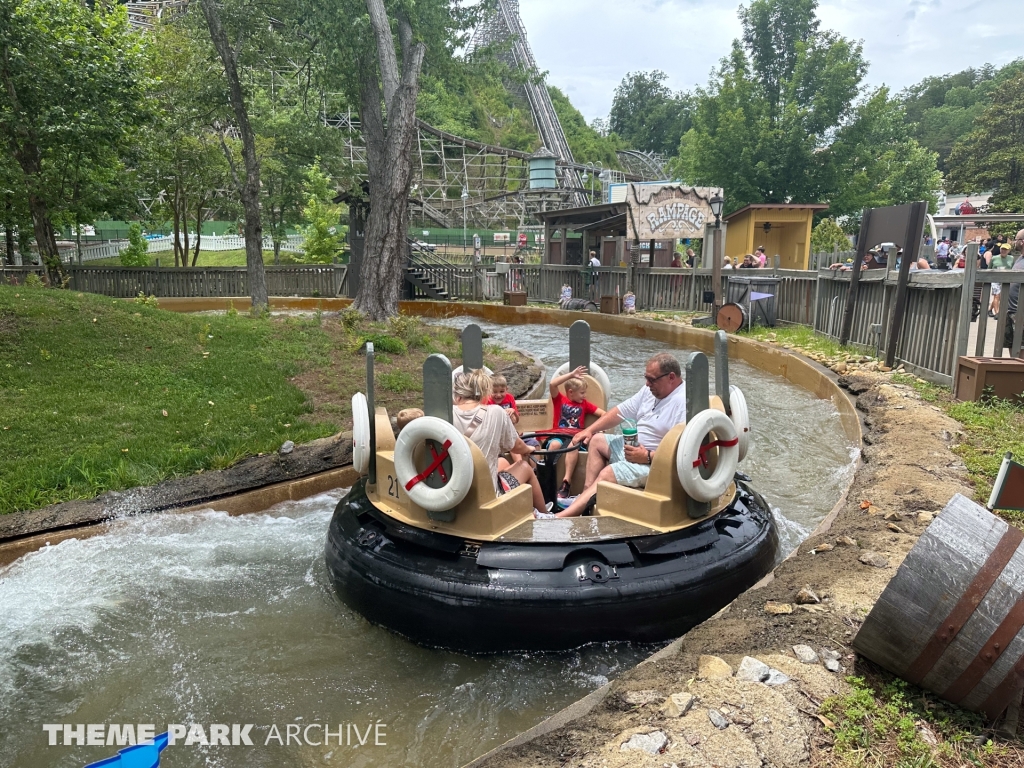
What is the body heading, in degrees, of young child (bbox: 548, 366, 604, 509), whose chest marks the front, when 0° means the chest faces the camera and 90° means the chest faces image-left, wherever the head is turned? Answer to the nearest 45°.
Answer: approximately 0°

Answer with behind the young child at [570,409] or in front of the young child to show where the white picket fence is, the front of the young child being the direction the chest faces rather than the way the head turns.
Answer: behind

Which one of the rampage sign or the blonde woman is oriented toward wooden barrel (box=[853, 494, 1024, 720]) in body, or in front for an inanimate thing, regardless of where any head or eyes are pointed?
the rampage sign

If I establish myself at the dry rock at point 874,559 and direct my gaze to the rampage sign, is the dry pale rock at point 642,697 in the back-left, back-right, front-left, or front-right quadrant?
back-left

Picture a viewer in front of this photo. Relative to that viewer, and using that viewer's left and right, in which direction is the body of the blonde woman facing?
facing away from the viewer and to the right of the viewer

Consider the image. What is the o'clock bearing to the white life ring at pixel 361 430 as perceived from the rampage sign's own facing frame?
The white life ring is roughly at 12 o'clock from the rampage sign.

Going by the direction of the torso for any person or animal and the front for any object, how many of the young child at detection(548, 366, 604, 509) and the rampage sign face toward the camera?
2

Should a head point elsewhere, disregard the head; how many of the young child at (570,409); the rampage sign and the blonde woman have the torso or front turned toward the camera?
2
